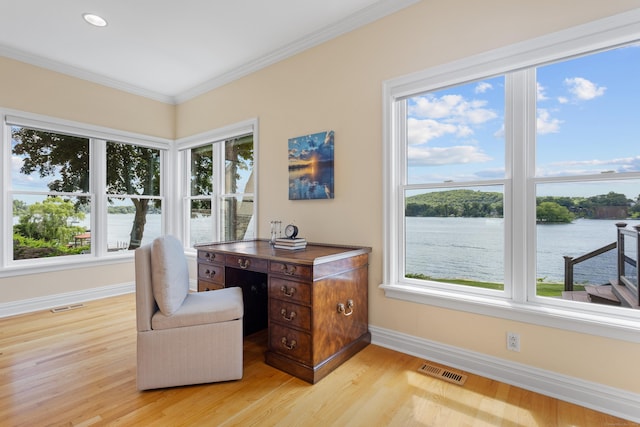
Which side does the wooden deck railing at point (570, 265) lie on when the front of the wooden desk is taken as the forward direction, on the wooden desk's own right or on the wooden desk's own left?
on the wooden desk's own left

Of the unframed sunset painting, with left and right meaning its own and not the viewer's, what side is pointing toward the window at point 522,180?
left

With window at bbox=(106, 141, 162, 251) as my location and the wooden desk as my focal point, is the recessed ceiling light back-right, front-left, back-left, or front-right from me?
front-right

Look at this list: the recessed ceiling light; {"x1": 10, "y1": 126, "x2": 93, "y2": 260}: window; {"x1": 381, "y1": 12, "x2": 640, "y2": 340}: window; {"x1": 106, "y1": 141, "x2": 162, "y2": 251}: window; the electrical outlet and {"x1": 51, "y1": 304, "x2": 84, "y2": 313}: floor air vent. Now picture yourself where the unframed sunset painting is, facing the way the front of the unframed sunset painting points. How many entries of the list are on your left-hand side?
2

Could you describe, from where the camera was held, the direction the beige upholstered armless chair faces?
facing to the right of the viewer

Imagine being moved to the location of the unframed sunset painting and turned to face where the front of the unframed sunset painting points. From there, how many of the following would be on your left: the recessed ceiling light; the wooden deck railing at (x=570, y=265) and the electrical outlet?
2

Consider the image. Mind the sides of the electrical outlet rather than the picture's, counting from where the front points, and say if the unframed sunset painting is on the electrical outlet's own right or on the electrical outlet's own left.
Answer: on the electrical outlet's own right

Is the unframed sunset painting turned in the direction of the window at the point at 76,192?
no

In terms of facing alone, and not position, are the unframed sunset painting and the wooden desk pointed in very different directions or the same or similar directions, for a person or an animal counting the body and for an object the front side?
same or similar directions

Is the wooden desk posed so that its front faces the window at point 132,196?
no

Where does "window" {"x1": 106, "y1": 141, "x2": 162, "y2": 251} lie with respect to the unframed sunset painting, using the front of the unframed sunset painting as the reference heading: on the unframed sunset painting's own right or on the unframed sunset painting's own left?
on the unframed sunset painting's own right

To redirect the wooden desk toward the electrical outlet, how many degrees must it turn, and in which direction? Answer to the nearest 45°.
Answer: approximately 135° to its left

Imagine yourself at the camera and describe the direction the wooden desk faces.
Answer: facing the viewer and to the left of the viewer
